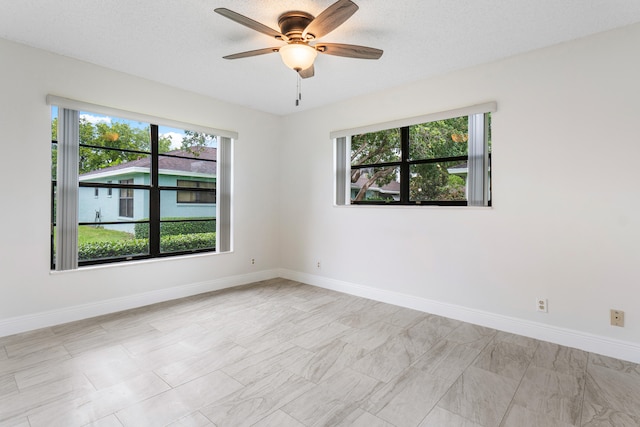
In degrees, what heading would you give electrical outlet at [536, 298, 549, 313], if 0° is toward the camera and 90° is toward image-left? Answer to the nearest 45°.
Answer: approximately 45°

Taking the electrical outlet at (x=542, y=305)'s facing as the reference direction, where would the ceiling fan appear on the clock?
The ceiling fan is roughly at 12 o'clock from the electrical outlet.

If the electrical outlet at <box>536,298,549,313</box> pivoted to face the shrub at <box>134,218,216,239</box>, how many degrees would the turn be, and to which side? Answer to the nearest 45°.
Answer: approximately 45° to its right

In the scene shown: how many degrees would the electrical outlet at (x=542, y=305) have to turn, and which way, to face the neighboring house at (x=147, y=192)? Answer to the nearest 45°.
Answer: approximately 45° to its right

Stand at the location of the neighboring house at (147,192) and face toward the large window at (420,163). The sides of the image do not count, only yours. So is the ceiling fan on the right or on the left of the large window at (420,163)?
right
